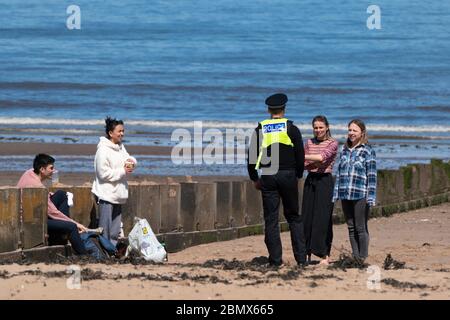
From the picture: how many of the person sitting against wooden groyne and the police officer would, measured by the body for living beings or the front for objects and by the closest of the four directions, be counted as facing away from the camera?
1

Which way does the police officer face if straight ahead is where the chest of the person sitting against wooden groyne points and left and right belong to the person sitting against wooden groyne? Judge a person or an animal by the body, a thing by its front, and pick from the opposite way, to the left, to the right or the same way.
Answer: to the left

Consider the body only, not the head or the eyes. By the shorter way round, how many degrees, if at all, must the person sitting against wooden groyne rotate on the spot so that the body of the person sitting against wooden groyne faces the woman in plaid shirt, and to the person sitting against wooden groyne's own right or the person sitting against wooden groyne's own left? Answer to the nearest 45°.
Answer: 0° — they already face them

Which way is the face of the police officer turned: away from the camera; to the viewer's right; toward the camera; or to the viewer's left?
away from the camera

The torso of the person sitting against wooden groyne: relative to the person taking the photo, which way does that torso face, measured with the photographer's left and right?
facing to the right of the viewer

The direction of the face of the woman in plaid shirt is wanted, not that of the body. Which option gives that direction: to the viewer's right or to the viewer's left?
to the viewer's left

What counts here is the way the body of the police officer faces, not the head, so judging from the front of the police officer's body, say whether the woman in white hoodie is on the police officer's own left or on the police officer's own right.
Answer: on the police officer's own left

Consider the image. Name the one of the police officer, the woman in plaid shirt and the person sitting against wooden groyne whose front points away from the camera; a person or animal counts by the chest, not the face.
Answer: the police officer

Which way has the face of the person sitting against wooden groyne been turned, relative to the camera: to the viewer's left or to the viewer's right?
to the viewer's right

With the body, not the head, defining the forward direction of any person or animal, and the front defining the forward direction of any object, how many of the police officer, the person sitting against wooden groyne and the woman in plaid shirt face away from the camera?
1

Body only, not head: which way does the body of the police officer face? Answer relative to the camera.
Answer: away from the camera

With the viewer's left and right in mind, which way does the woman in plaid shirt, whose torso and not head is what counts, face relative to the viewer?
facing the viewer and to the left of the viewer
